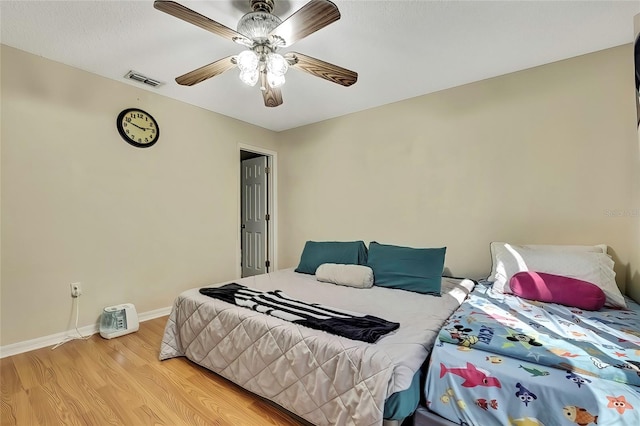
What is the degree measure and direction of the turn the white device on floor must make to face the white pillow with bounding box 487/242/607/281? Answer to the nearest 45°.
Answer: approximately 45° to its left

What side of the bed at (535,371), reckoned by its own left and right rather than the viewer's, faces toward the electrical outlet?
right

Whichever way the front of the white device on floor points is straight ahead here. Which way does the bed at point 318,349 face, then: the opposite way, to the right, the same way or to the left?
to the right

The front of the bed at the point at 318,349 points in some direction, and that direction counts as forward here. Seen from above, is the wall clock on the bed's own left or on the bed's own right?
on the bed's own right

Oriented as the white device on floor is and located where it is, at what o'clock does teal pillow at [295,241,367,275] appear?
The teal pillow is roughly at 10 o'clock from the white device on floor.

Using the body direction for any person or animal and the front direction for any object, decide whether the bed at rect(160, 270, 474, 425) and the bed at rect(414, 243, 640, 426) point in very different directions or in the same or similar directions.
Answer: same or similar directions

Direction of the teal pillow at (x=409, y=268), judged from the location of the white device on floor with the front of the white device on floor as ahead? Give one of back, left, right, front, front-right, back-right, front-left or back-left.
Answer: front-left

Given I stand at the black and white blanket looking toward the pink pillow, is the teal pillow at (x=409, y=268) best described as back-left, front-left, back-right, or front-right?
front-left

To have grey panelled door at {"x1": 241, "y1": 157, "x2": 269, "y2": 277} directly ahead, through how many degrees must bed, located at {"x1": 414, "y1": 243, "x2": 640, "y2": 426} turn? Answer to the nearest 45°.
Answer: approximately 135° to its right

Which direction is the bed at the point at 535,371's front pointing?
toward the camera

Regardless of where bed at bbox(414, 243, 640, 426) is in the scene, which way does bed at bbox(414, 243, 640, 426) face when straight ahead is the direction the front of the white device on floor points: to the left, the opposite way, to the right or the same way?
to the right

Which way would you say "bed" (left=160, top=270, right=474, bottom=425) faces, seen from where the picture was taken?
facing the viewer and to the left of the viewer
